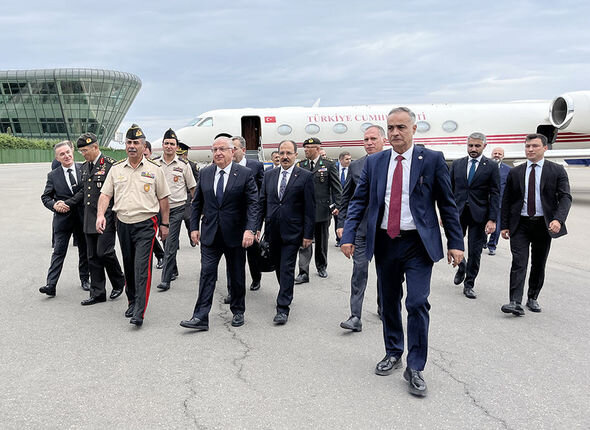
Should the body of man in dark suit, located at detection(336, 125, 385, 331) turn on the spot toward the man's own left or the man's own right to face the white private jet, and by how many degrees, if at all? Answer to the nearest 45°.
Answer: approximately 135° to the man's own right

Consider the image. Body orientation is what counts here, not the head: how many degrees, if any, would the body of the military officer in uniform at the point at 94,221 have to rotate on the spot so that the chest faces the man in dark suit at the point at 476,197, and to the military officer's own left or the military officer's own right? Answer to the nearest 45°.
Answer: approximately 135° to the military officer's own left

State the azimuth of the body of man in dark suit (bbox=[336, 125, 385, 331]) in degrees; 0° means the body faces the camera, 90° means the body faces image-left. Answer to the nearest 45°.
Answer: approximately 45°

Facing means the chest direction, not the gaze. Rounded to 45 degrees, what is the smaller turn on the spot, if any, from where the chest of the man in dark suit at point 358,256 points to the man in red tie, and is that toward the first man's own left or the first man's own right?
approximately 45° to the first man's own left

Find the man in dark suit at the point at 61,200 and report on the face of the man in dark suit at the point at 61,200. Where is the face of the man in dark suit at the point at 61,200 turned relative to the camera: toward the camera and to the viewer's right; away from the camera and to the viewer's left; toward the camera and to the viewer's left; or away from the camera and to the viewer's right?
toward the camera and to the viewer's right

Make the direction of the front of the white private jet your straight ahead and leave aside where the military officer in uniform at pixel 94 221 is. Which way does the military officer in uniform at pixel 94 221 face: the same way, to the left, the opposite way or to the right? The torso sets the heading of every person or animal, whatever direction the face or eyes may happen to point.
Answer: to the left

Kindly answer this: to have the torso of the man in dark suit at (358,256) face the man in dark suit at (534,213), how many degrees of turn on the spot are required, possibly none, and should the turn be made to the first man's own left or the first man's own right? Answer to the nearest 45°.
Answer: approximately 135° to the first man's own left

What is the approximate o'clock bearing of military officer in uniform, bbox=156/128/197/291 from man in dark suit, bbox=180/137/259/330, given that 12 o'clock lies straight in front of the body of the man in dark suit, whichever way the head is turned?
The military officer in uniform is roughly at 4 o'clock from the man in dark suit.

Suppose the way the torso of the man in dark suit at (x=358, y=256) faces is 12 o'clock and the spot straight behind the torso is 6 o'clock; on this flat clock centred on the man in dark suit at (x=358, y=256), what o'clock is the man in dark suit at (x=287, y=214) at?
the man in dark suit at (x=287, y=214) is roughly at 2 o'clock from the man in dark suit at (x=358, y=256).

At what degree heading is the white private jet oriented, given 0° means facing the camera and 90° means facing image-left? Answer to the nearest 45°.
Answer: approximately 90°

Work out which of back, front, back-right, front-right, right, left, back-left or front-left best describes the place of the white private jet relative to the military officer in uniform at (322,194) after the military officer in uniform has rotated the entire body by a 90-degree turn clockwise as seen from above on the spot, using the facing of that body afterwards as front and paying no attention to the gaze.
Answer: front-right

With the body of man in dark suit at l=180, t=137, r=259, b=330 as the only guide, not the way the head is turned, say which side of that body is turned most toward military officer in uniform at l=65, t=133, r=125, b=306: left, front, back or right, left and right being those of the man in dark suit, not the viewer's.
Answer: right
